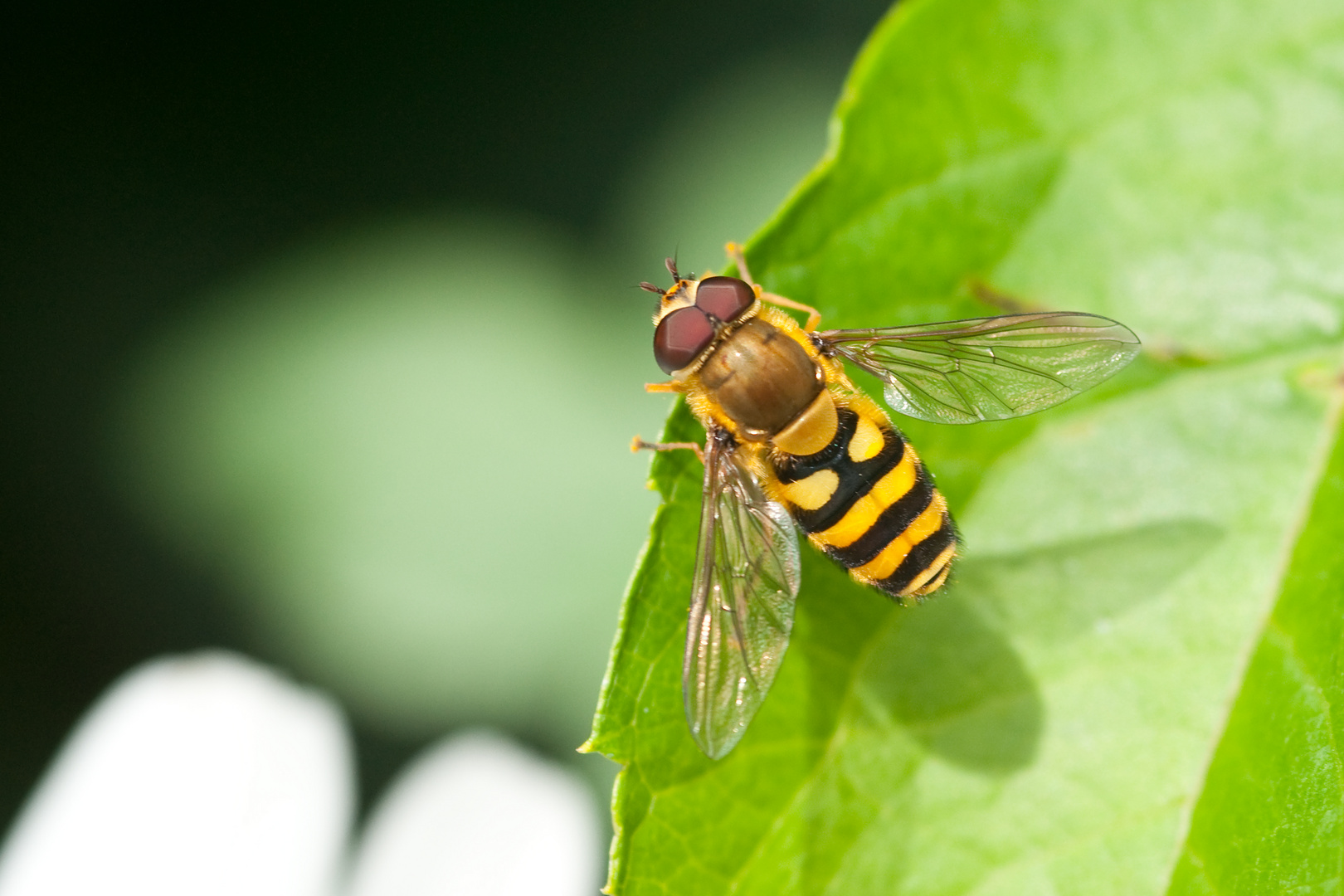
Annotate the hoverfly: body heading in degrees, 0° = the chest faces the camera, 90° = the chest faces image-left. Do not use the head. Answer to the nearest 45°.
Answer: approximately 135°

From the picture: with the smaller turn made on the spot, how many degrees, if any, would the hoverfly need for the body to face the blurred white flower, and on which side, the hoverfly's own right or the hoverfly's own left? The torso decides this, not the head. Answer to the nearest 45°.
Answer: approximately 45° to the hoverfly's own left
